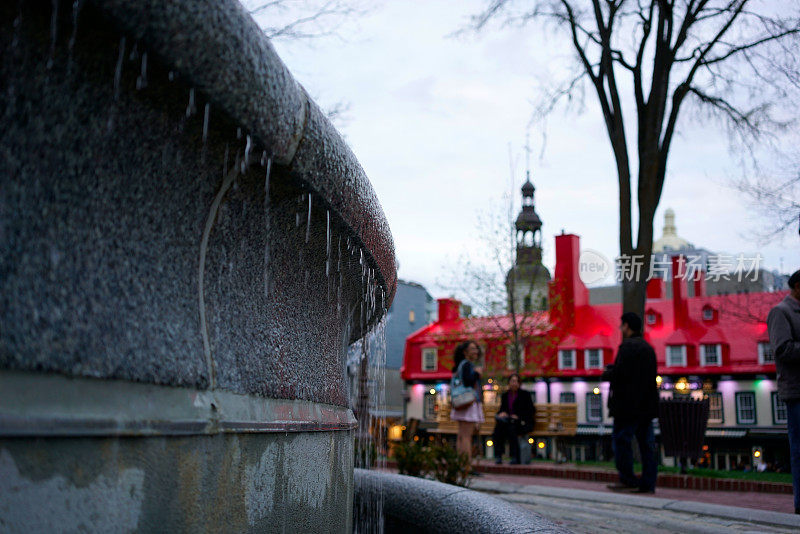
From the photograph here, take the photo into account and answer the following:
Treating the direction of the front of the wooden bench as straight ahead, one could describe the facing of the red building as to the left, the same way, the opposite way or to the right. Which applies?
the same way

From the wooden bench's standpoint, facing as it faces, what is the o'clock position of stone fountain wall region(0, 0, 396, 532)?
The stone fountain wall is roughly at 12 o'clock from the wooden bench.

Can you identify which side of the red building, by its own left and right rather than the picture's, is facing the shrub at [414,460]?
front

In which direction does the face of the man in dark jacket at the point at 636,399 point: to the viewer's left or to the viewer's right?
to the viewer's left

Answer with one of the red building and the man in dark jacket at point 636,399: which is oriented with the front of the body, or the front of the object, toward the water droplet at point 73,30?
the red building

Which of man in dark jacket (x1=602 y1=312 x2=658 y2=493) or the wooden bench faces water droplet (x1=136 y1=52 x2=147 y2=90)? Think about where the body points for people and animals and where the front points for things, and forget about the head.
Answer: the wooden bench

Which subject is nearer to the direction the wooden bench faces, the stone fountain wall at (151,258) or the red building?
the stone fountain wall

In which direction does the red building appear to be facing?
toward the camera

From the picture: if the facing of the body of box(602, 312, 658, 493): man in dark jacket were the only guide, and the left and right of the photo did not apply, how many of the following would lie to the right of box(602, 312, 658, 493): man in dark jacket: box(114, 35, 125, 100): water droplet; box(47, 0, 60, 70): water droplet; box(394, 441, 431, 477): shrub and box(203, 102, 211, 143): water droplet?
0

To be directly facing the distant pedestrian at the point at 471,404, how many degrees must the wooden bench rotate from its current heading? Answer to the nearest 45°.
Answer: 0° — it already faces them

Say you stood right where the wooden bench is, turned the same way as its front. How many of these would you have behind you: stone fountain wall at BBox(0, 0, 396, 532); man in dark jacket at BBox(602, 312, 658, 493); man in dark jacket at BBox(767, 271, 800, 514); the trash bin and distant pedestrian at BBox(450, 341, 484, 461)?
0

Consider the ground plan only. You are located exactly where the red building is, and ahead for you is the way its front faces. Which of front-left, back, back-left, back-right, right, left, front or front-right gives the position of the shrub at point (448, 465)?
front

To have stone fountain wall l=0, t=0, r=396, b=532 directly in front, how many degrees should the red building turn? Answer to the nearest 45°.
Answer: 0° — it already faces it

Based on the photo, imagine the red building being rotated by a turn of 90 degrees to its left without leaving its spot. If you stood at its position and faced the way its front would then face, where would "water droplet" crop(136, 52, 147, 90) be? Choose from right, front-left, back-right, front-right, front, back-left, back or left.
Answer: right

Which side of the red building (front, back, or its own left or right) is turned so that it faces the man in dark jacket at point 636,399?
front

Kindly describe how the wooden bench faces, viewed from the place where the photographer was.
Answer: facing the viewer

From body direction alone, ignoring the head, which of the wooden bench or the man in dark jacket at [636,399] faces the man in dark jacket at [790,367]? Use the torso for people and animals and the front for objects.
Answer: the wooden bench

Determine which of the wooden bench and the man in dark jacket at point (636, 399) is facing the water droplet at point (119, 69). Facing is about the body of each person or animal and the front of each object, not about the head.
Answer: the wooden bench

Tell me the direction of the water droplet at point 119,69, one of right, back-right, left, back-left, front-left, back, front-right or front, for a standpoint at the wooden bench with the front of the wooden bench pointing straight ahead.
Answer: front

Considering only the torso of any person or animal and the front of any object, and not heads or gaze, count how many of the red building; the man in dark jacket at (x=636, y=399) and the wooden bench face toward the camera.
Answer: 2

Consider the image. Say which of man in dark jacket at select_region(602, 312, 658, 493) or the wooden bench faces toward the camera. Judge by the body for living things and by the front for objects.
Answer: the wooden bench
